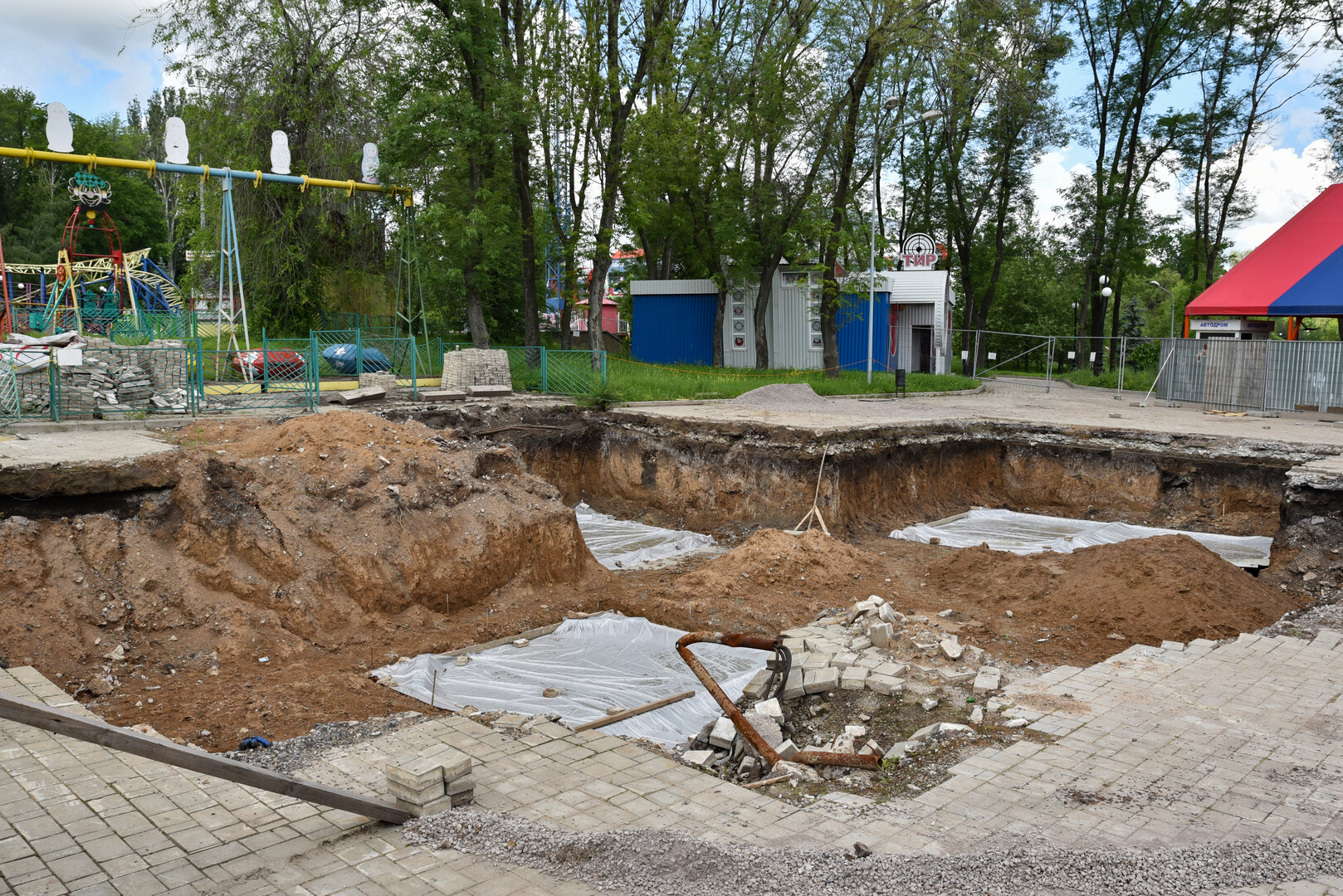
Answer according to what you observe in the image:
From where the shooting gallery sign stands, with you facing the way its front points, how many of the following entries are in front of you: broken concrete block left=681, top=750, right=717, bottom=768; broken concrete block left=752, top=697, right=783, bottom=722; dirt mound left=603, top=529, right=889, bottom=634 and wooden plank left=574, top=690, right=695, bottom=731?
4

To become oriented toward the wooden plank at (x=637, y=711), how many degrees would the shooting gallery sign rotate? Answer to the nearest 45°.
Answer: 0° — it already faces it

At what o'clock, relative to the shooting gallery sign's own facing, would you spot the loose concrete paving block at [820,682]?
The loose concrete paving block is roughly at 12 o'clock from the shooting gallery sign.

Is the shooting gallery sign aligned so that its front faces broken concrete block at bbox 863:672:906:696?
yes

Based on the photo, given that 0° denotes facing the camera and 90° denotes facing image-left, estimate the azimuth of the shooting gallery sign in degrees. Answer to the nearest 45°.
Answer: approximately 0°

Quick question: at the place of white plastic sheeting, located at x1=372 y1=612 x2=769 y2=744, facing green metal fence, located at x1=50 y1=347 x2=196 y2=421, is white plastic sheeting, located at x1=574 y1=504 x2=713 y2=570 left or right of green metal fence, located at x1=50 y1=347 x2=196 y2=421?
right

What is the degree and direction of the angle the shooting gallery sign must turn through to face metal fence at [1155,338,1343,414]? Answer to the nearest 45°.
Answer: approximately 45° to its left
